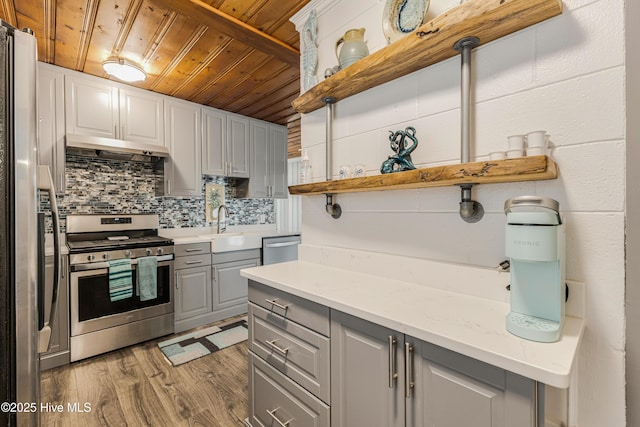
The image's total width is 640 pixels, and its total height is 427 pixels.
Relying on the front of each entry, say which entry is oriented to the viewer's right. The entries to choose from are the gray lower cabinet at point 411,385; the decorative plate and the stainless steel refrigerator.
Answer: the stainless steel refrigerator

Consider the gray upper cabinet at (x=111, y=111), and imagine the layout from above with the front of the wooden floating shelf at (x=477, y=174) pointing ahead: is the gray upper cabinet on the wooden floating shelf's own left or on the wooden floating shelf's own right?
on the wooden floating shelf's own right

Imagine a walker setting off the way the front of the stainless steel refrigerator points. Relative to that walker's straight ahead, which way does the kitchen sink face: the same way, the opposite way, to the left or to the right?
to the right

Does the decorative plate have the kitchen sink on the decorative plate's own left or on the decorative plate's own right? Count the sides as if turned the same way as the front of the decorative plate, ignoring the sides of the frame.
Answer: on the decorative plate's own right

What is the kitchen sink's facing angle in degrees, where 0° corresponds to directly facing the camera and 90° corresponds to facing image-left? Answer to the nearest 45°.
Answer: approximately 315°

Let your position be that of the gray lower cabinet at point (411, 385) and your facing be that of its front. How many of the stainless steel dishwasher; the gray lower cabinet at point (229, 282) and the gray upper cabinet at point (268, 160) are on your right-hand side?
3

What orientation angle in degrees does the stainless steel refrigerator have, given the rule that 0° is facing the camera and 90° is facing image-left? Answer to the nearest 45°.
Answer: approximately 270°

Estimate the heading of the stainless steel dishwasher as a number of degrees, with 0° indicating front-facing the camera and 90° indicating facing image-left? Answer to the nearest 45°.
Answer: approximately 315°

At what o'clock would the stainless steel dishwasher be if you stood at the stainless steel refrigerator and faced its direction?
The stainless steel dishwasher is roughly at 11 o'clock from the stainless steel refrigerator.

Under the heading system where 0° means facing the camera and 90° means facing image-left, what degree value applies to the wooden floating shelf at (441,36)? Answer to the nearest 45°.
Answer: approximately 45°
